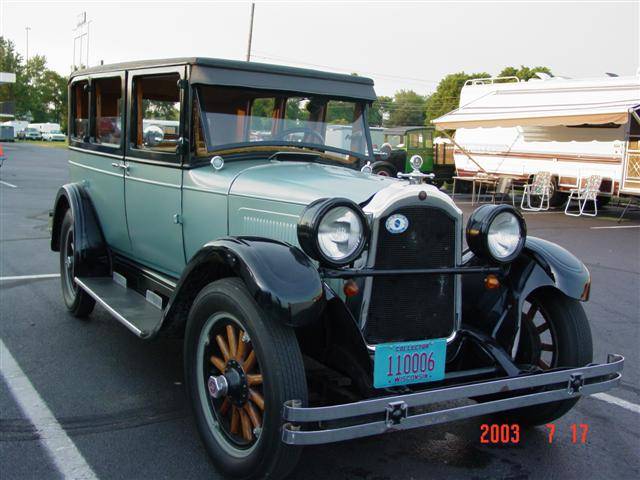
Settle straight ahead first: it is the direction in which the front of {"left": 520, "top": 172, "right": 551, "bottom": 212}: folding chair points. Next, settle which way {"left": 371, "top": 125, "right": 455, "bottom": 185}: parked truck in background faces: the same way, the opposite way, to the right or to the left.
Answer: the same way

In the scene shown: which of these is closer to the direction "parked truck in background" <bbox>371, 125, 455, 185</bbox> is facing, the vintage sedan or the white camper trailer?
the vintage sedan

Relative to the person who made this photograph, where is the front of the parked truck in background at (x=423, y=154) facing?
facing the viewer and to the left of the viewer

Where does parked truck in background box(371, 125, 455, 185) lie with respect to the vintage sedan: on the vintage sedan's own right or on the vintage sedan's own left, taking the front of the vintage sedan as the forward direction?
on the vintage sedan's own left

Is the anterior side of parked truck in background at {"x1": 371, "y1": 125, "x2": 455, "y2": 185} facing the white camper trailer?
no

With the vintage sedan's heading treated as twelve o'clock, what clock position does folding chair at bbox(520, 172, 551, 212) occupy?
The folding chair is roughly at 8 o'clock from the vintage sedan.

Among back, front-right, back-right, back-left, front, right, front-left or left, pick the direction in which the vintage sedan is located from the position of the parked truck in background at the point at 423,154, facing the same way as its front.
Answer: front-left

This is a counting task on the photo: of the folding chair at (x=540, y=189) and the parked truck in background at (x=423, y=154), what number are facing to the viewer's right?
0

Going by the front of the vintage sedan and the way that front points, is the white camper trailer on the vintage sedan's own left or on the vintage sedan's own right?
on the vintage sedan's own left

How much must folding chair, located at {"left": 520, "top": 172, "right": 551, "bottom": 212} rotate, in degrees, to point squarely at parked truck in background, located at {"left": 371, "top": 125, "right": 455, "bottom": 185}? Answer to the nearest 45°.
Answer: approximately 90° to its right

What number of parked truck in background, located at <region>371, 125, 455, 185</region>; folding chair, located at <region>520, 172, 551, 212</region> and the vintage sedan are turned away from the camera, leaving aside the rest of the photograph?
0

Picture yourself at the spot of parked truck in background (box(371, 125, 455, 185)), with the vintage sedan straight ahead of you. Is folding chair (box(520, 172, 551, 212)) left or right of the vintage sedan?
left
